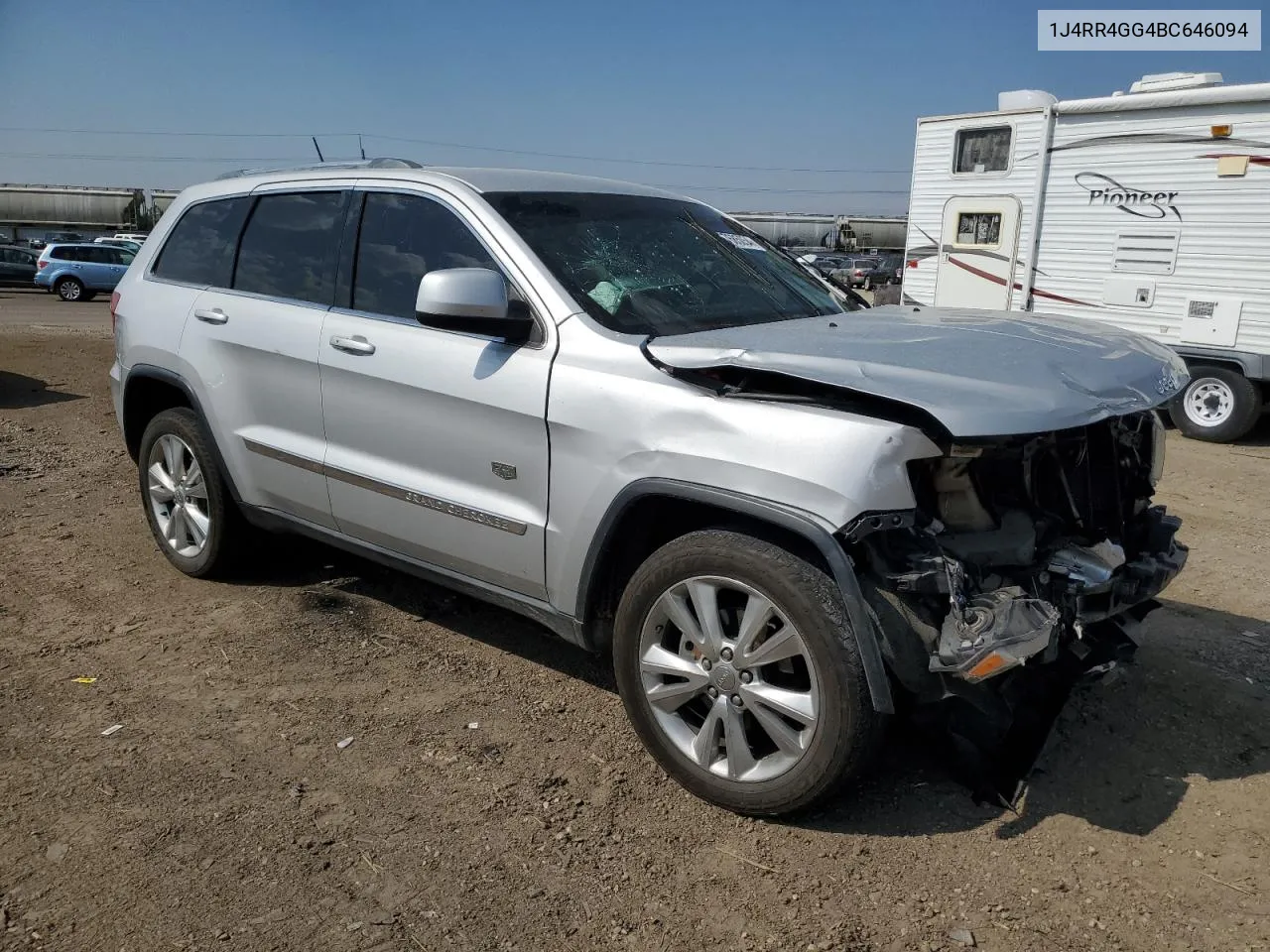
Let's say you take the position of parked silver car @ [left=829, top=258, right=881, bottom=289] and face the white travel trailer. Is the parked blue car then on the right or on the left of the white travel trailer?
right

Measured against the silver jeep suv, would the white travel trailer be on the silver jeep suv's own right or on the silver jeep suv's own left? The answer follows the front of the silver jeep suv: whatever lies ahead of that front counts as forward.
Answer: on the silver jeep suv's own left

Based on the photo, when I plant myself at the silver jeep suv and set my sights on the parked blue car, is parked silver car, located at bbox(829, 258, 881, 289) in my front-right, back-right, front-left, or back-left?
front-right

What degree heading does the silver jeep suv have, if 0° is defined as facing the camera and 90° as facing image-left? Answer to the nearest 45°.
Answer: approximately 315°

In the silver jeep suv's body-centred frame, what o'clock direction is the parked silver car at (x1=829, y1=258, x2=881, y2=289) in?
The parked silver car is roughly at 8 o'clock from the silver jeep suv.

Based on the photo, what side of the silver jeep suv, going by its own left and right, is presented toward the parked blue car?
back
